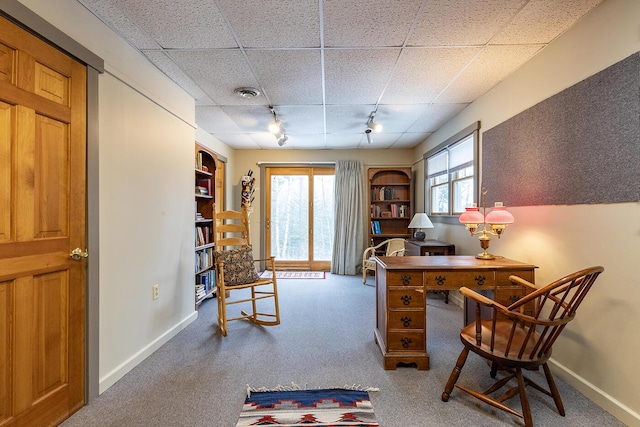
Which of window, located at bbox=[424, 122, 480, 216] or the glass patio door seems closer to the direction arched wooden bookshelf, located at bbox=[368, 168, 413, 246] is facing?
the window

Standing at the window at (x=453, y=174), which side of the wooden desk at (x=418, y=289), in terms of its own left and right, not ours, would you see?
back

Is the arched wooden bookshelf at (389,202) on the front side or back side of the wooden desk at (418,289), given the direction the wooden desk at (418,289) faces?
on the back side

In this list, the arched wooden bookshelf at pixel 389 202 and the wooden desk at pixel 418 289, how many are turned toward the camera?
2

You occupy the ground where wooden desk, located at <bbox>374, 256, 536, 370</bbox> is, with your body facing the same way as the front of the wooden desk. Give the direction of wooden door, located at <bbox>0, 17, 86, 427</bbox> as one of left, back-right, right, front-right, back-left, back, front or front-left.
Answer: front-right

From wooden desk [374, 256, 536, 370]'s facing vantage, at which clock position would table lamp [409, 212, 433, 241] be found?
The table lamp is roughly at 6 o'clock from the wooden desk.

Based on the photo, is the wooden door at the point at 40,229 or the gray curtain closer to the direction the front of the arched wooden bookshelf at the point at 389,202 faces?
the wooden door

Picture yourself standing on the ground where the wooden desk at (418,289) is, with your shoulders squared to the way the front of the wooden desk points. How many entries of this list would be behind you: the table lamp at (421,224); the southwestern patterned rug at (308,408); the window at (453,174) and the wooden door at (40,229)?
2

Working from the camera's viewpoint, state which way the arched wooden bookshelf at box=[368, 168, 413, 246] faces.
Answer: facing the viewer

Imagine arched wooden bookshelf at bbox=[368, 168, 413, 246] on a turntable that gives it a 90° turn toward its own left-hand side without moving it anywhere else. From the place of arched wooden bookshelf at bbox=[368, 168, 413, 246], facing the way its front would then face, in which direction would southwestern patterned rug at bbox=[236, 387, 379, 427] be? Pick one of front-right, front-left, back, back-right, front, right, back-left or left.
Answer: right

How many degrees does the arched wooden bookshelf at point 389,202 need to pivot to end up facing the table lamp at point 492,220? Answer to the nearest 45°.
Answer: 0° — it already faces it

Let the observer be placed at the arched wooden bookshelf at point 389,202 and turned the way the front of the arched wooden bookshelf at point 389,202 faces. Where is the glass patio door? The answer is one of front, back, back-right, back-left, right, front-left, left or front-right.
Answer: right

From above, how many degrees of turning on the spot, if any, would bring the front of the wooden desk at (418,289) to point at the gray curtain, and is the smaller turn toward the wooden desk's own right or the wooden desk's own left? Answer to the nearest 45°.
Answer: approximately 135° to the wooden desk's own right
